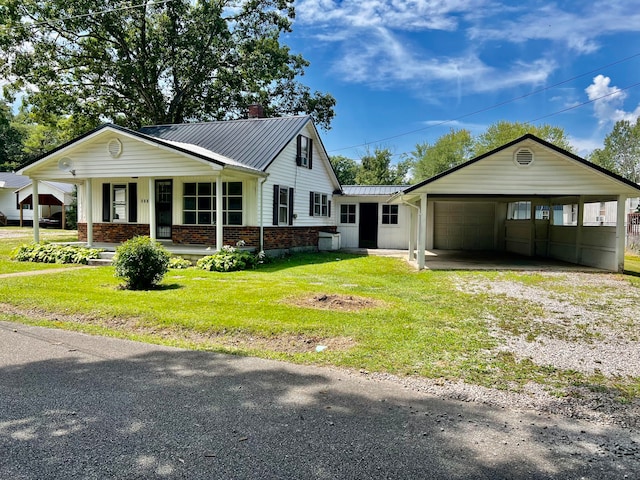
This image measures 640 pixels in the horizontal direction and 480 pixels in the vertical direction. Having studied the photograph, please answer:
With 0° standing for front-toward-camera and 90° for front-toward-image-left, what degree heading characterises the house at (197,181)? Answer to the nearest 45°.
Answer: approximately 45°

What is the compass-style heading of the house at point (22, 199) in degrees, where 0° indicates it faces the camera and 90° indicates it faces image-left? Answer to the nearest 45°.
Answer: approximately 0°

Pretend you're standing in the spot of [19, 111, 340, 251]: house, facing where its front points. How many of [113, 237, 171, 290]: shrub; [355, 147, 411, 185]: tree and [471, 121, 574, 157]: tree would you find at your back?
2

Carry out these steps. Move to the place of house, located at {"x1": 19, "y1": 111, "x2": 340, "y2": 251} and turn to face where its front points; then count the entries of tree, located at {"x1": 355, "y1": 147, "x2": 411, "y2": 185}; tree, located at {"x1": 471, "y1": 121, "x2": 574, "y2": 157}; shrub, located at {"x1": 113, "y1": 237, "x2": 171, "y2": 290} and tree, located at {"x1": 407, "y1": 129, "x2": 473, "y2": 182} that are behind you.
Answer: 3

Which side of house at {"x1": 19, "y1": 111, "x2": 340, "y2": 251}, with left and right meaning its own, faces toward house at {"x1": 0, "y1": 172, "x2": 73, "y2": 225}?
right

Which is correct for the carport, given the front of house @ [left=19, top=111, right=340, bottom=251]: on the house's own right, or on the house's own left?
on the house's own left

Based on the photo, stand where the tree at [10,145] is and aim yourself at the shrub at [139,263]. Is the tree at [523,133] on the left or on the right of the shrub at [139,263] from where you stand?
left

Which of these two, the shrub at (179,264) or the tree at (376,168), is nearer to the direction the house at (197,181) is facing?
the shrub

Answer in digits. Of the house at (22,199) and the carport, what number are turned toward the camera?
2

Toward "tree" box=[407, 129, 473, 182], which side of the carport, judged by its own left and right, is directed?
back

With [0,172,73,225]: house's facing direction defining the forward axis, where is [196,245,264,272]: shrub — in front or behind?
in front

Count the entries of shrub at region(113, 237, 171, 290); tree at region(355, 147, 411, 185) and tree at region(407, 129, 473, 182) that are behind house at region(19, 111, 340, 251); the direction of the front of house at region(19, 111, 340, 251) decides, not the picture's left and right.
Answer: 2

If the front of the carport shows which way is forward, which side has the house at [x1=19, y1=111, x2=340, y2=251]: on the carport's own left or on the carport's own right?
on the carport's own right

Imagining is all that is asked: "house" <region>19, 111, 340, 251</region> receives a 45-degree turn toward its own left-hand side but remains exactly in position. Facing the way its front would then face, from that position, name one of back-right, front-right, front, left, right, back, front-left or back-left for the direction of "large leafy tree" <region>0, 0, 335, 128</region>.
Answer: back

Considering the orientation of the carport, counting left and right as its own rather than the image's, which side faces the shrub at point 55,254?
right

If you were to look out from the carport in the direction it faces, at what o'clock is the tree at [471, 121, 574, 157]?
The tree is roughly at 6 o'clock from the carport.

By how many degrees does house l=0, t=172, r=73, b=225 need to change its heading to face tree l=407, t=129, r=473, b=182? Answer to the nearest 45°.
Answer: approximately 90° to its left
